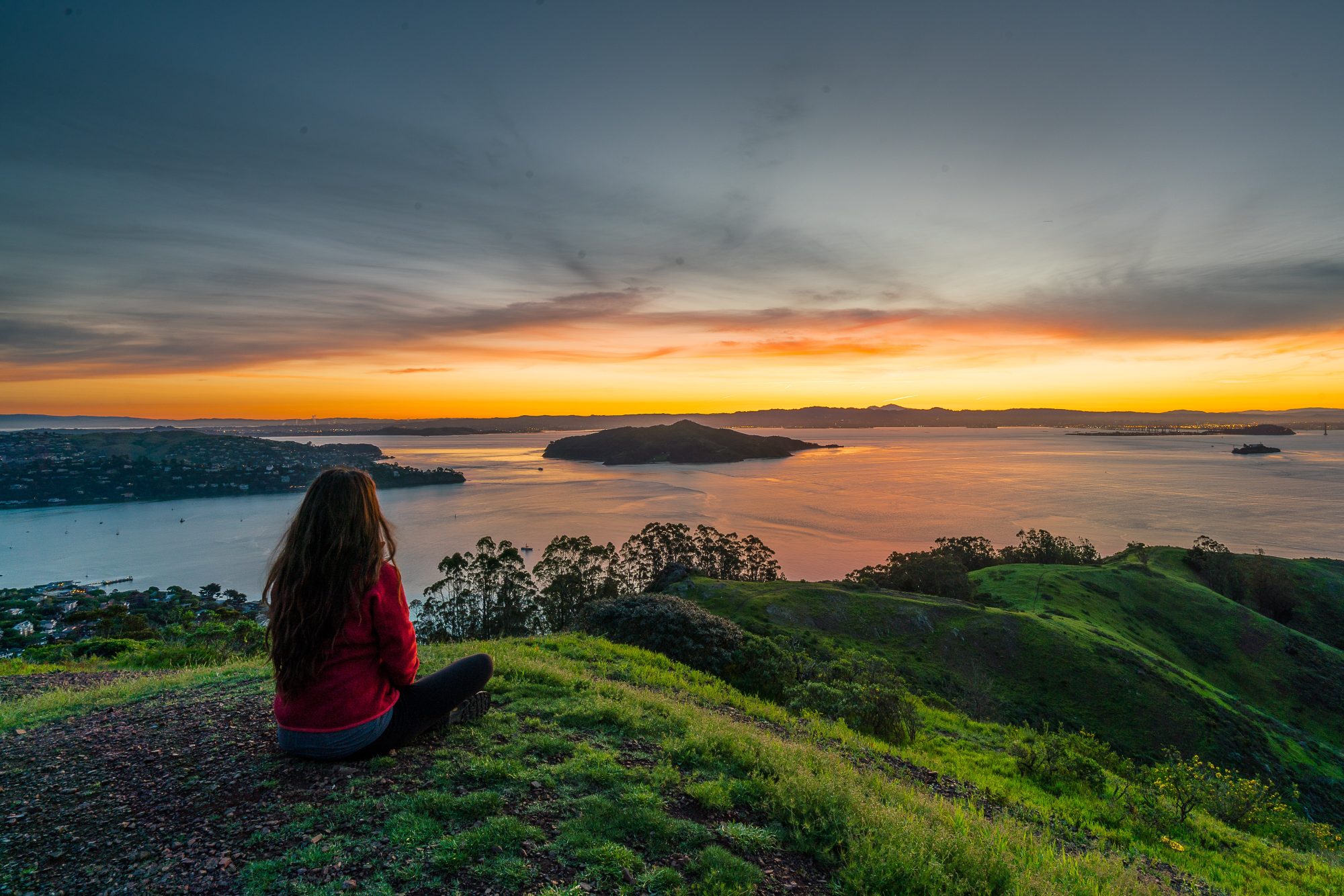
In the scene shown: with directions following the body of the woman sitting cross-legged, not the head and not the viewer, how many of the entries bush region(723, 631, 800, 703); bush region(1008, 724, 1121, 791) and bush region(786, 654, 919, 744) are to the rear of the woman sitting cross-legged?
0

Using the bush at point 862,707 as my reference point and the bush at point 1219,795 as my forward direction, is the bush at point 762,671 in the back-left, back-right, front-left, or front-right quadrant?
back-left

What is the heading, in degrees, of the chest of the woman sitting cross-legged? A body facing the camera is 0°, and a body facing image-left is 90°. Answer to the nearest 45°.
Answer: approximately 225°

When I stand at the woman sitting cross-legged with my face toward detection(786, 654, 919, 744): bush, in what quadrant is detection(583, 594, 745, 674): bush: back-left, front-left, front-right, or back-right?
front-left

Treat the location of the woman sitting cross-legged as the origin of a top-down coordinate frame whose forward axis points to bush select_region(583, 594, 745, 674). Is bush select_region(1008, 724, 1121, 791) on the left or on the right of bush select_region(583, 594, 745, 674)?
right

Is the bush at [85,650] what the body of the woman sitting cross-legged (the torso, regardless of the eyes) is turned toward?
no

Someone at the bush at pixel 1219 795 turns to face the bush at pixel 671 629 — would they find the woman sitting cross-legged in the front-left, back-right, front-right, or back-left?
front-left

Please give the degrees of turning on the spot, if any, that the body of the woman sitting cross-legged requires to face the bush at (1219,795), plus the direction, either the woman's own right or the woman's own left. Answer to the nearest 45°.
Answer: approximately 45° to the woman's own right

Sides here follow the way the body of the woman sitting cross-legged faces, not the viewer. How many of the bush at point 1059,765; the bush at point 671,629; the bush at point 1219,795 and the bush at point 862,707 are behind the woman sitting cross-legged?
0

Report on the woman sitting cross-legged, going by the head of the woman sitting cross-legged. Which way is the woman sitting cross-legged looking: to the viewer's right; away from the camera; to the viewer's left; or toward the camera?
away from the camera

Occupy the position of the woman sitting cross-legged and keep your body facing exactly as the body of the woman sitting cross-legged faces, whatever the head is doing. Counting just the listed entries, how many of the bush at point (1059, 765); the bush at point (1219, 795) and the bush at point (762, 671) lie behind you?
0

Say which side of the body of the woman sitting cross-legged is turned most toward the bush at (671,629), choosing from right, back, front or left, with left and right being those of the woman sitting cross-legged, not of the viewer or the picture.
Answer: front

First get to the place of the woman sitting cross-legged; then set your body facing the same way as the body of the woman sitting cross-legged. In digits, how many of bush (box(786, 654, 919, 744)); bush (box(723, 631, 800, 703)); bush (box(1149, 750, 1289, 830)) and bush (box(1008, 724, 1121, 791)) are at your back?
0

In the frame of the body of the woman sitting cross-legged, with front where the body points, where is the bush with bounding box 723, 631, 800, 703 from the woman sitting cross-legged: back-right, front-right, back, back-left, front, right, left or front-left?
front
